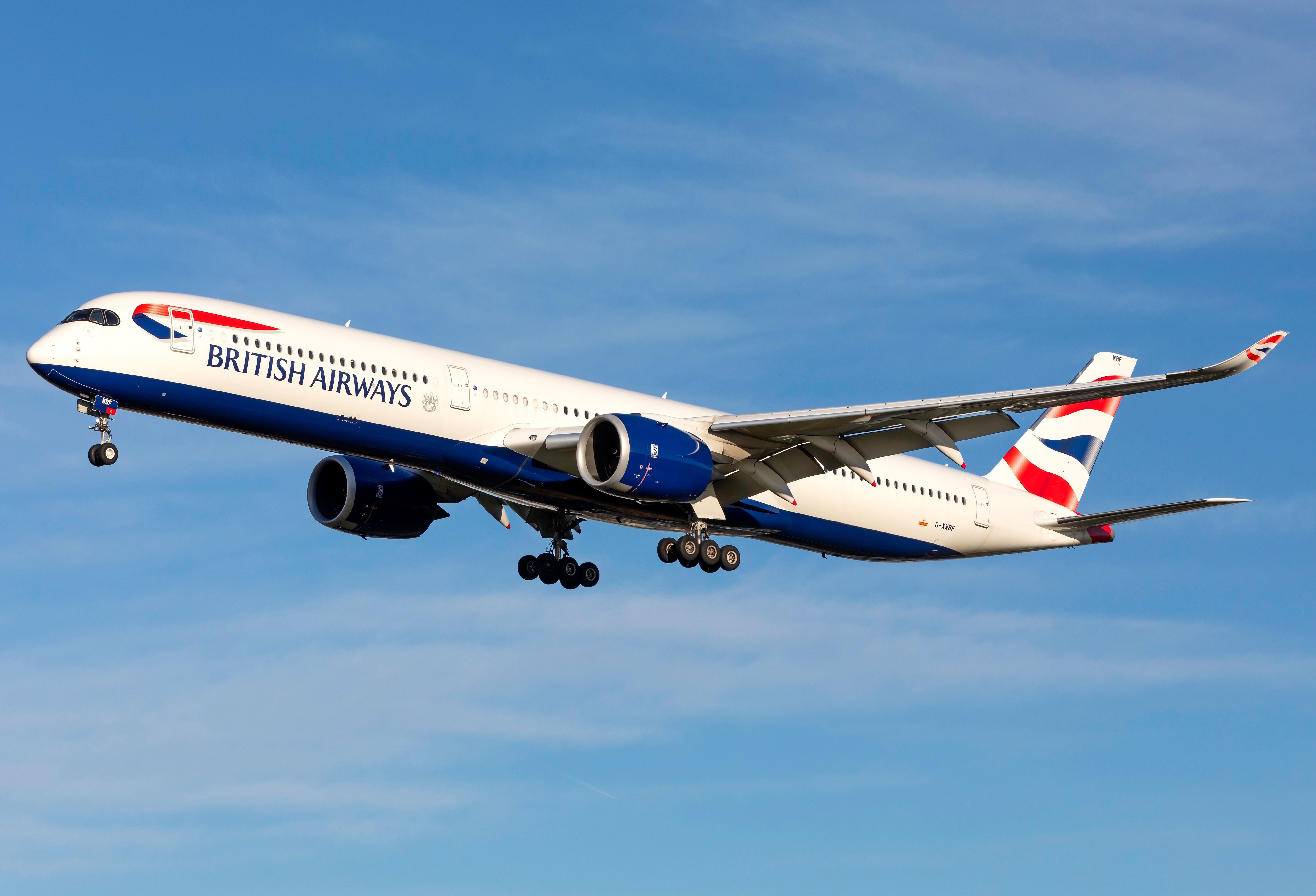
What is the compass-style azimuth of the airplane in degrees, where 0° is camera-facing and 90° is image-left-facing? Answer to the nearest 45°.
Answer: approximately 45°
